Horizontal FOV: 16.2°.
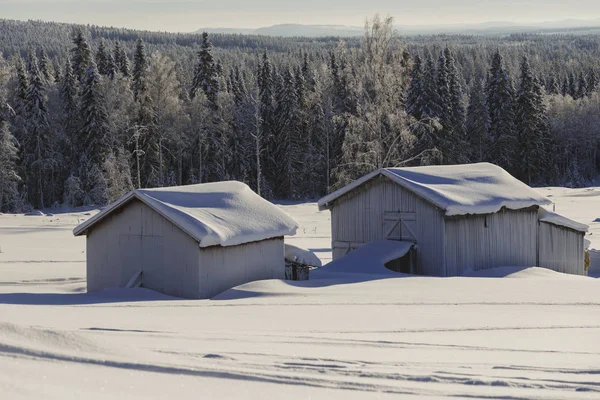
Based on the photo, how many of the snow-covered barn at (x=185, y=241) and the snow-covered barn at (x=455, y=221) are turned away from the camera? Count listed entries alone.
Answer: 0

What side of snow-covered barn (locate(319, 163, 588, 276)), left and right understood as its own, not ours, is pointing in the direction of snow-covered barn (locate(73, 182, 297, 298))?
front

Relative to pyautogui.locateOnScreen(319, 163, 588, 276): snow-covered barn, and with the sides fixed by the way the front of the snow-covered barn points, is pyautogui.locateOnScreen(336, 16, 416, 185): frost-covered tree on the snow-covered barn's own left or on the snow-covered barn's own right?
on the snow-covered barn's own right

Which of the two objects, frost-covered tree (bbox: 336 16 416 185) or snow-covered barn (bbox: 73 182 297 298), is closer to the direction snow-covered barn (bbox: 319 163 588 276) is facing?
the snow-covered barn

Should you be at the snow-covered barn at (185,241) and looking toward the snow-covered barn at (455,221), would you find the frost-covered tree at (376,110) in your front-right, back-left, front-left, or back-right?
front-left

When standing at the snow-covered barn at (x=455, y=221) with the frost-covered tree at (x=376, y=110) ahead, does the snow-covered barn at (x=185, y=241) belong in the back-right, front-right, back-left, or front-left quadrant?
back-left

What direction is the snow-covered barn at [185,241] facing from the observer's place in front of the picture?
facing the viewer and to the left of the viewer

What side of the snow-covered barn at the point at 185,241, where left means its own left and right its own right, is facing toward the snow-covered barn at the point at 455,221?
back
